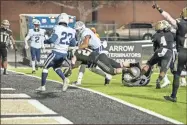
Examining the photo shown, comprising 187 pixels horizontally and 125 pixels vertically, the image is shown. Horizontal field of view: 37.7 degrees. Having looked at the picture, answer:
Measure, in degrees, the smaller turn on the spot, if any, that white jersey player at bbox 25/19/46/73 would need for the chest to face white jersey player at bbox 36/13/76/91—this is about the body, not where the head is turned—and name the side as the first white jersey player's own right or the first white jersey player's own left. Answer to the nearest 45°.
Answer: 0° — they already face them

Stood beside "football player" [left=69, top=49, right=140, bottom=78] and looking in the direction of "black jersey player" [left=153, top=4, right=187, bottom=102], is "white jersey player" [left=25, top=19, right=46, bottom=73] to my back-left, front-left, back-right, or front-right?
back-right

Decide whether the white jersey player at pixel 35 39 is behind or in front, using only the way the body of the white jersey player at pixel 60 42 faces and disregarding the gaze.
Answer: in front

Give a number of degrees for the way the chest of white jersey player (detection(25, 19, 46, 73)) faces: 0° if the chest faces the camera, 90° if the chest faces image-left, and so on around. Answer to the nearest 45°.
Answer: approximately 0°

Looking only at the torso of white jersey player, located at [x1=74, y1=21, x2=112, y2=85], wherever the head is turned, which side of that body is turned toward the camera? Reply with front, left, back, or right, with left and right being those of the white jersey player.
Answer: left
